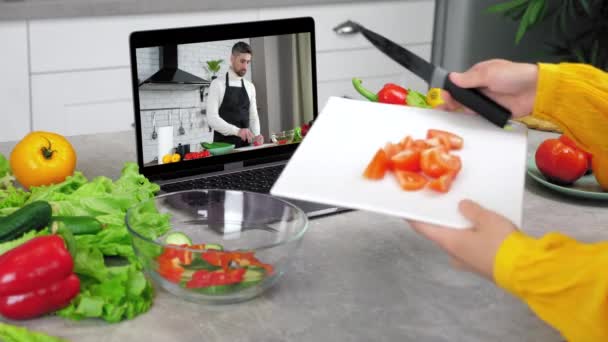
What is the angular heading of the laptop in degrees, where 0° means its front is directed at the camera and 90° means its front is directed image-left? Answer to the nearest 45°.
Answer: approximately 315°

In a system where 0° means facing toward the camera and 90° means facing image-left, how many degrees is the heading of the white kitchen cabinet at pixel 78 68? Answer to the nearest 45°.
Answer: approximately 0°

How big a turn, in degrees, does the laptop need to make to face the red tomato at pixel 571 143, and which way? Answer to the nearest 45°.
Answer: approximately 45° to its left

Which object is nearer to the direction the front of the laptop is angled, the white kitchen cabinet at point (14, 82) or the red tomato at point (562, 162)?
the red tomato

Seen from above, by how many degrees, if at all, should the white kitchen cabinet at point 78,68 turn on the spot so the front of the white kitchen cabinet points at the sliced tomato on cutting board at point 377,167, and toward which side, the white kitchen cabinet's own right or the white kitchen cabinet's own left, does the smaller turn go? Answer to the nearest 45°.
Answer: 0° — it already faces it

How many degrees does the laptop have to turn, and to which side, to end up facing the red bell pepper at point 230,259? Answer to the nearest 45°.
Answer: approximately 45° to its right

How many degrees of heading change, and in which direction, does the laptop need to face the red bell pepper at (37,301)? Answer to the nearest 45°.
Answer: approximately 45° to its right
